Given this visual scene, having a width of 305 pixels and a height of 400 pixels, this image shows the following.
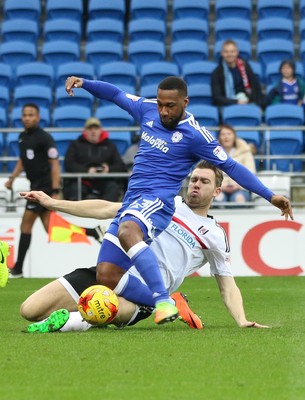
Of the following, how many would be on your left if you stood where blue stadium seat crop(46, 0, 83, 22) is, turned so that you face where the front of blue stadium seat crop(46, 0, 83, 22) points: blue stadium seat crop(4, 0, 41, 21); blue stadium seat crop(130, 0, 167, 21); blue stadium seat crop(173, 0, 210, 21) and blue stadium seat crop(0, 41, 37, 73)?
2

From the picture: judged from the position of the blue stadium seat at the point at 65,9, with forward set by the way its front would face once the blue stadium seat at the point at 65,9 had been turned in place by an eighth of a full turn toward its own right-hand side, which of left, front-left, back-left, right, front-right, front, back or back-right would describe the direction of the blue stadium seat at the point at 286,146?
left

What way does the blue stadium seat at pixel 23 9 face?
toward the camera

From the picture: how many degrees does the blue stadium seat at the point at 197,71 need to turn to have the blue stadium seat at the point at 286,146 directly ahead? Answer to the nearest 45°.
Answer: approximately 45° to its left

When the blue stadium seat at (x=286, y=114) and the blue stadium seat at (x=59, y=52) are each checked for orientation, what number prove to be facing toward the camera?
2

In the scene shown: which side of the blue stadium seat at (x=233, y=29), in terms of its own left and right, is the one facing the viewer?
front

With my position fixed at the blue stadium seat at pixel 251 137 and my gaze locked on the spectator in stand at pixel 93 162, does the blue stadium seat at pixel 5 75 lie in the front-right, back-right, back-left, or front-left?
front-right

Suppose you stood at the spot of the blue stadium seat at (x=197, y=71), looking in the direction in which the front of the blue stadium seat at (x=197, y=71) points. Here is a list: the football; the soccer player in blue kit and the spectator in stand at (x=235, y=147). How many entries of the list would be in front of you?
3

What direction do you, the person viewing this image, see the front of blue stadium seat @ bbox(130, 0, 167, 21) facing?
facing the viewer

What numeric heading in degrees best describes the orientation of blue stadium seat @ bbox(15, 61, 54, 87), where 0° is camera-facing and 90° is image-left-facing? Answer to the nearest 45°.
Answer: approximately 0°
